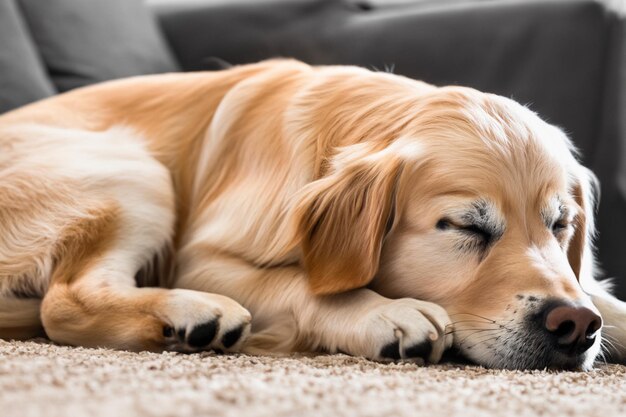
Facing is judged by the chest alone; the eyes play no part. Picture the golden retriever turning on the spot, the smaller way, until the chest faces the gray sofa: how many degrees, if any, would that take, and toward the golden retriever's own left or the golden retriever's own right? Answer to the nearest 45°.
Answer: approximately 135° to the golden retriever's own left

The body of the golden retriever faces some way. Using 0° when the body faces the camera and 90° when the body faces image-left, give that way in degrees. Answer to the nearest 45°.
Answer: approximately 315°
